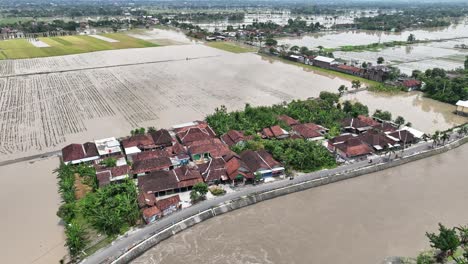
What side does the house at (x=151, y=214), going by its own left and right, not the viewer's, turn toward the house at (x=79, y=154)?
back

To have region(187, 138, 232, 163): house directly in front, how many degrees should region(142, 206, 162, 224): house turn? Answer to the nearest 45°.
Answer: approximately 90° to its left

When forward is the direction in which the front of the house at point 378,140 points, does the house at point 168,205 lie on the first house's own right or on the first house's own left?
on the first house's own right

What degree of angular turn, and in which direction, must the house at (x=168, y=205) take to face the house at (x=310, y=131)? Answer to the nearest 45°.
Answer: approximately 90° to its left

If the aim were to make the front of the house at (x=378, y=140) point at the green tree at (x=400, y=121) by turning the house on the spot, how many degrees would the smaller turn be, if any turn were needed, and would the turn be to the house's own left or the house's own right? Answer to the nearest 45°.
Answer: approximately 135° to the house's own left

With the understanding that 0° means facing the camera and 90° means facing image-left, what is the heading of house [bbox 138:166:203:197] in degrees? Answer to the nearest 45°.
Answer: approximately 315°
